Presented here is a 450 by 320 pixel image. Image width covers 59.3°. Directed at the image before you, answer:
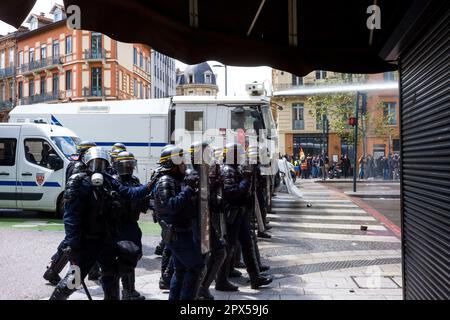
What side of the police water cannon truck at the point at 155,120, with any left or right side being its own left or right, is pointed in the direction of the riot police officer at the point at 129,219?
right

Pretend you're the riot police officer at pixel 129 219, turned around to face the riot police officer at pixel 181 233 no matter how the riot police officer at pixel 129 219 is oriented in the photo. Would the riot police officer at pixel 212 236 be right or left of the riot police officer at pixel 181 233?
left

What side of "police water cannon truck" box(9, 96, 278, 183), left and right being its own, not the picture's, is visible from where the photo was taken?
right

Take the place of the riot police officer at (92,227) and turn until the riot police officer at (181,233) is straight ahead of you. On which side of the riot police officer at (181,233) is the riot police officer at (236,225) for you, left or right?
left

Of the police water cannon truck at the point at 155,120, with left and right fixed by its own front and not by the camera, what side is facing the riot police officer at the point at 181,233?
right
